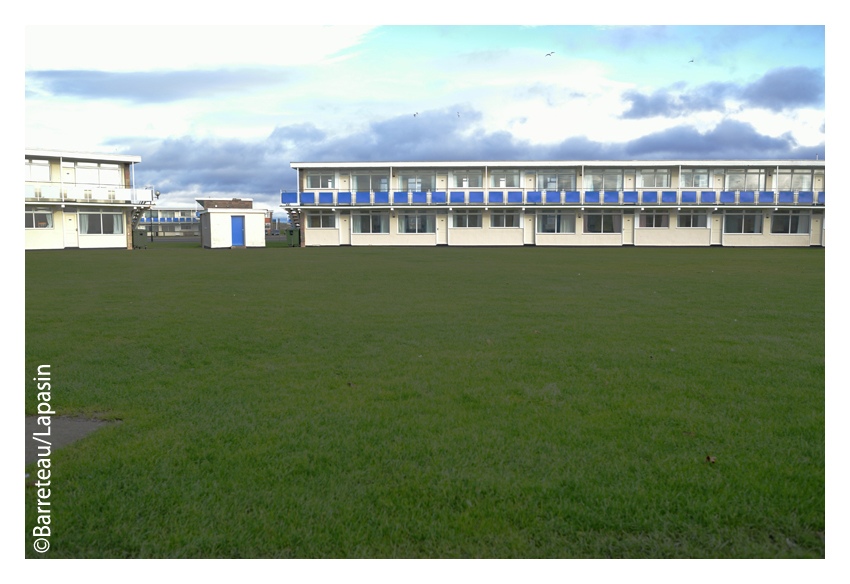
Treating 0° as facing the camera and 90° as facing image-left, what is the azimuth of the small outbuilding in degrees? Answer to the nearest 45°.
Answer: approximately 0°

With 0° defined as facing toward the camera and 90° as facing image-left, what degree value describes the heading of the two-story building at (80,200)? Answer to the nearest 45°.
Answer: approximately 0°

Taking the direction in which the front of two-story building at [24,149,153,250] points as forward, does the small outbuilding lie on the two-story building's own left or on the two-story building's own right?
on the two-story building's own left

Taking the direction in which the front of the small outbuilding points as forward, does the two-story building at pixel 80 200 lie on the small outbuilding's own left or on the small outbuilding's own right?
on the small outbuilding's own right

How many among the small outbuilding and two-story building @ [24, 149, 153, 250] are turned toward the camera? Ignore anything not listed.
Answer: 2
